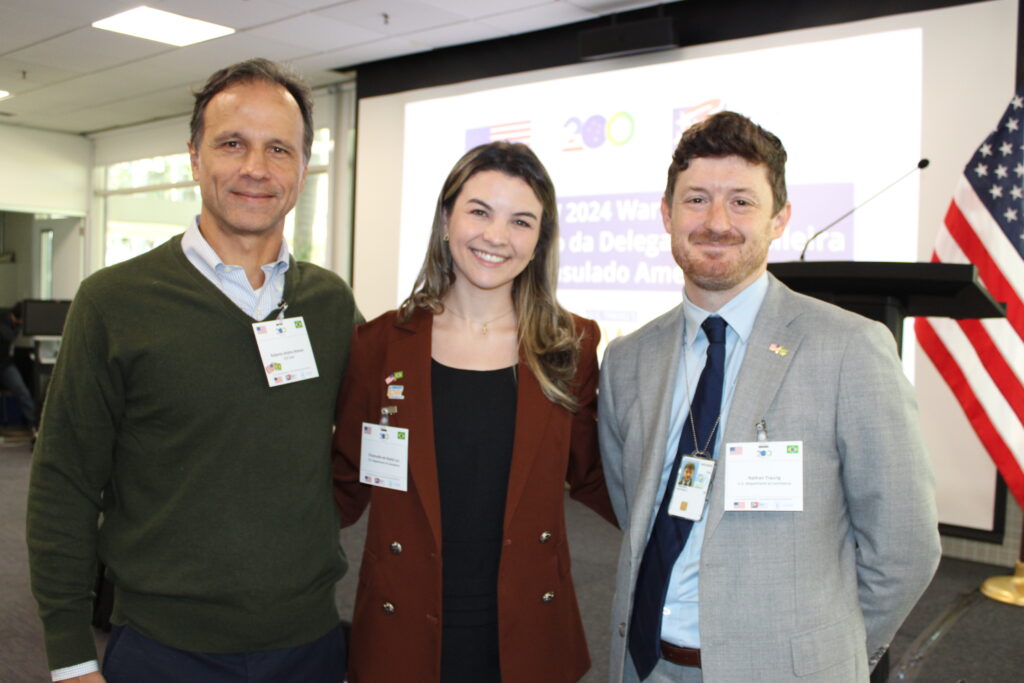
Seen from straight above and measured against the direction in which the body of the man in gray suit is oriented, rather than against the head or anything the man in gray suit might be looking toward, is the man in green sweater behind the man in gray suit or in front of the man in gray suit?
in front

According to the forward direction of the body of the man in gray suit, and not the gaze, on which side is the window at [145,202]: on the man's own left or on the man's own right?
on the man's own right

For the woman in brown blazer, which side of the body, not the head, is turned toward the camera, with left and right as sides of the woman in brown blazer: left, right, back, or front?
front

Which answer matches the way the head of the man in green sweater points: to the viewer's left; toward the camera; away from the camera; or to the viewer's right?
toward the camera

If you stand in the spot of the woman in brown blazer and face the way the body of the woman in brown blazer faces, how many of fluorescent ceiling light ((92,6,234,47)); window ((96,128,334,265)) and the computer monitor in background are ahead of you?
0

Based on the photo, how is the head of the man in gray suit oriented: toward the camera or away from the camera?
toward the camera

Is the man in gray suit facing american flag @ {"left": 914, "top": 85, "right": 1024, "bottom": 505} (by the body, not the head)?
no

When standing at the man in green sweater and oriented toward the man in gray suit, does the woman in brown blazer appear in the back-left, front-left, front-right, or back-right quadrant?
front-left

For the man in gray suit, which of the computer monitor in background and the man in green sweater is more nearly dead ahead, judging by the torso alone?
the man in green sweater

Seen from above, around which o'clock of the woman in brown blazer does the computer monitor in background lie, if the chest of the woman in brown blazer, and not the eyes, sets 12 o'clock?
The computer monitor in background is roughly at 5 o'clock from the woman in brown blazer.

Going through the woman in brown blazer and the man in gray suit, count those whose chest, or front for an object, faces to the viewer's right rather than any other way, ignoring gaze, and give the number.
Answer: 0

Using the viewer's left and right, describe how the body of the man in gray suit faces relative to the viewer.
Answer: facing the viewer and to the left of the viewer
